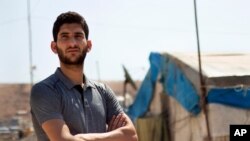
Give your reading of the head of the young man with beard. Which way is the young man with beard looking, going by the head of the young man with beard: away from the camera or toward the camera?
toward the camera

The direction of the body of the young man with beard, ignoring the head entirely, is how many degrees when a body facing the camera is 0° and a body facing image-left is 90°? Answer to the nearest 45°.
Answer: approximately 315°

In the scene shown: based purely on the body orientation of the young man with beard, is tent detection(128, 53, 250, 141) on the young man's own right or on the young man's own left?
on the young man's own left
